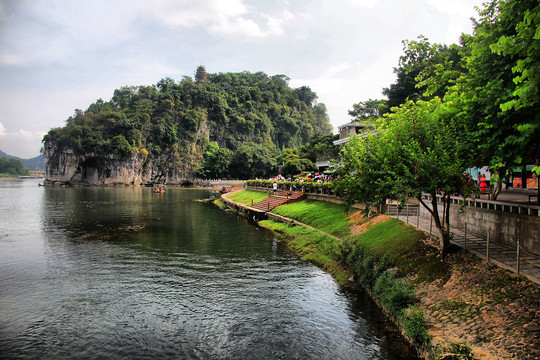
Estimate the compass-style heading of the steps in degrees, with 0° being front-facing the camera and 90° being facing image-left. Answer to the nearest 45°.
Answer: approximately 45°

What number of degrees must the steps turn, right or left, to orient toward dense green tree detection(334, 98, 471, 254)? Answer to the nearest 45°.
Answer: approximately 45° to its left

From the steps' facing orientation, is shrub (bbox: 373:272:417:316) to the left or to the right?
on its left

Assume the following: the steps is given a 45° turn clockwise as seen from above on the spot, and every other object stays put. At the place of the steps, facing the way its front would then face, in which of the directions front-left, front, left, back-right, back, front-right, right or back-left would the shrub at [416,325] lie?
left

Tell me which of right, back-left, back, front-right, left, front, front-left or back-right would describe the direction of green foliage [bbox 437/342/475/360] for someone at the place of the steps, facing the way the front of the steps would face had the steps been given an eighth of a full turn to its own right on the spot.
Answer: left
